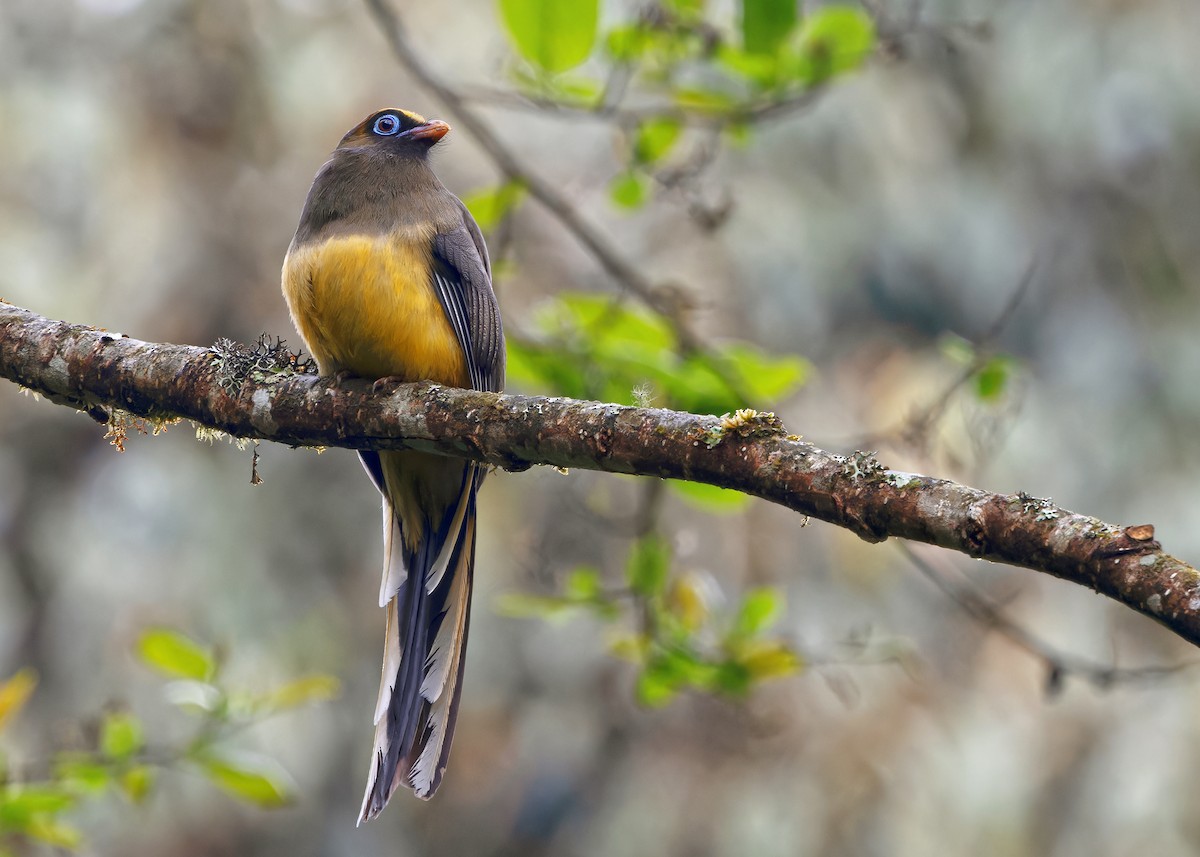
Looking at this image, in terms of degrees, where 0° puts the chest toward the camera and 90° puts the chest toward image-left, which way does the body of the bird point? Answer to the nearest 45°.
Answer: approximately 45°

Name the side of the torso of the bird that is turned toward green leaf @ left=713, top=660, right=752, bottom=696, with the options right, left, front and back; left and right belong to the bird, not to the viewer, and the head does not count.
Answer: back

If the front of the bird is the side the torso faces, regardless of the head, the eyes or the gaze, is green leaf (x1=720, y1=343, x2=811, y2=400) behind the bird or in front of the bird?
behind

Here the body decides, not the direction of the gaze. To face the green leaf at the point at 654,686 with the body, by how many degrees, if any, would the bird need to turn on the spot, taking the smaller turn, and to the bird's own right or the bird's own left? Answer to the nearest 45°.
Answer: approximately 180°

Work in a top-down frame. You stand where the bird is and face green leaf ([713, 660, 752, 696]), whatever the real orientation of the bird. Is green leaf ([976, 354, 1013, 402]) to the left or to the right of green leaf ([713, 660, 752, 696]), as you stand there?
right
